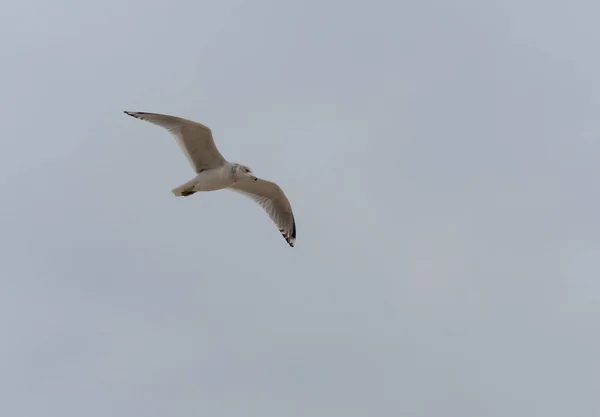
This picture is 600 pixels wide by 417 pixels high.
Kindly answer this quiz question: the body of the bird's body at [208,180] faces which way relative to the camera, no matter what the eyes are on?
to the viewer's right
